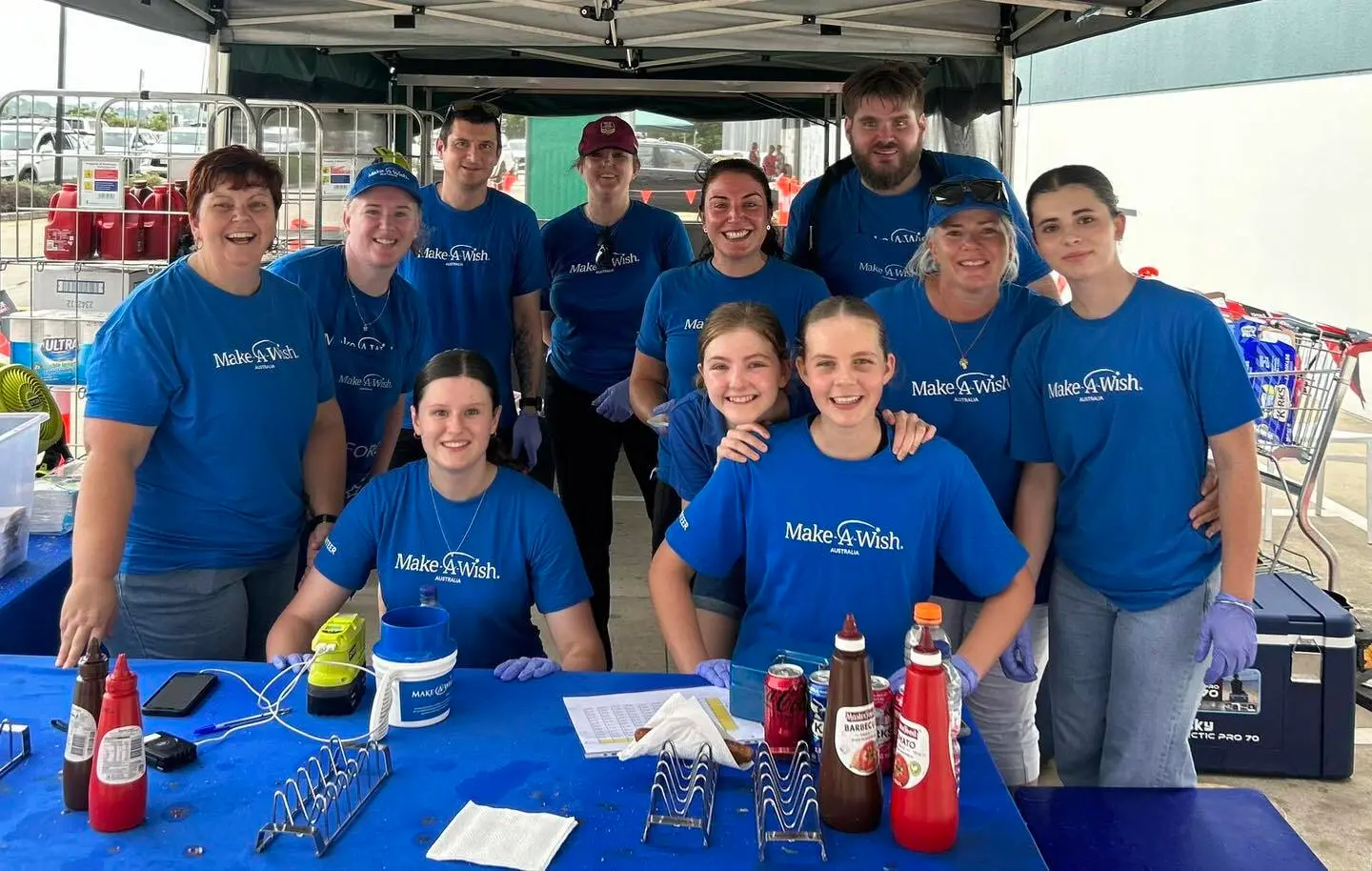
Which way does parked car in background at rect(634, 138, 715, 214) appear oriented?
to the viewer's right

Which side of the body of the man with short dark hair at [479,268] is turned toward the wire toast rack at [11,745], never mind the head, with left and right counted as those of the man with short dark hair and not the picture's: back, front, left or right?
front

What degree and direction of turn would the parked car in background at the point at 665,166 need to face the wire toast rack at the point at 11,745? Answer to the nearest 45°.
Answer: approximately 90° to its right

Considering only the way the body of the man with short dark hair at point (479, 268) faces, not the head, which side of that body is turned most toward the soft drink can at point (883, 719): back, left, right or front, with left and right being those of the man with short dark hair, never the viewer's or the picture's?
front

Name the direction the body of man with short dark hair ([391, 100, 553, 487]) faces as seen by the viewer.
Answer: toward the camera

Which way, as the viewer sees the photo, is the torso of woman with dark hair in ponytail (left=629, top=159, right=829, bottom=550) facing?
toward the camera

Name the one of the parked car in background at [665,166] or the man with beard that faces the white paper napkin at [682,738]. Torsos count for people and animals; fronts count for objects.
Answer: the man with beard

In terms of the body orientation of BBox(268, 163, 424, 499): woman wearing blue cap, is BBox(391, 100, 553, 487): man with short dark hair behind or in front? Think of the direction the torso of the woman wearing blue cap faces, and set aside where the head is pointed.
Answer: behind

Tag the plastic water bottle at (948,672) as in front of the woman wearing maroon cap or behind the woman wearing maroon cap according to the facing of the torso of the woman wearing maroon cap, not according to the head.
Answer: in front

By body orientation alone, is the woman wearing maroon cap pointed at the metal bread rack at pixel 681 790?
yes

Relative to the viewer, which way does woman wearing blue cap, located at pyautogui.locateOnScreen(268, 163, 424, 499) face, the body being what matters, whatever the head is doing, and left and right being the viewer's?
facing the viewer
